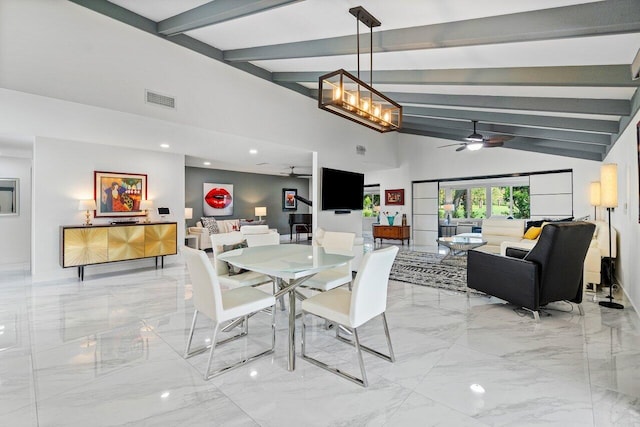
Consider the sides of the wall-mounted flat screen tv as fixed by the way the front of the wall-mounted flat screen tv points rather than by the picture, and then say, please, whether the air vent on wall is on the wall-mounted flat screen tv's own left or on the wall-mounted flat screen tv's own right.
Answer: on the wall-mounted flat screen tv's own right

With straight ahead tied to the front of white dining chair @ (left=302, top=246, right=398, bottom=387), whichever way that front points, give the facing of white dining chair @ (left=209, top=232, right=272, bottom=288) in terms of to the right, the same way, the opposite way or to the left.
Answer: the opposite way

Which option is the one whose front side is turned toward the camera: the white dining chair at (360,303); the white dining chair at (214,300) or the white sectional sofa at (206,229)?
the white sectional sofa

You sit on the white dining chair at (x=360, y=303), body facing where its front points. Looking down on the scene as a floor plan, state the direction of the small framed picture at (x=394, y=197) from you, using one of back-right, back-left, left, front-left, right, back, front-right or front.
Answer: front-right

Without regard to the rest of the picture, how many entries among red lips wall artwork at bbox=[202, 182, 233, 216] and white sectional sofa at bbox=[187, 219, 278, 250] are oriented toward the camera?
2

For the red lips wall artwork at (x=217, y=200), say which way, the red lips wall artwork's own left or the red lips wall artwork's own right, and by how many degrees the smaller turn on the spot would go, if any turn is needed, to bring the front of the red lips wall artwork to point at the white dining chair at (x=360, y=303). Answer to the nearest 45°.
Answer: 0° — it already faces it

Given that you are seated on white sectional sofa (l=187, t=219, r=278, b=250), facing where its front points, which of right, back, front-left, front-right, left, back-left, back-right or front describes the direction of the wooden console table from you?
left

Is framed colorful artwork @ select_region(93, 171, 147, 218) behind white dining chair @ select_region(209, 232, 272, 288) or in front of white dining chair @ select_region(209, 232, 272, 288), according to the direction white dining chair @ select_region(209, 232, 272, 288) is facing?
behind

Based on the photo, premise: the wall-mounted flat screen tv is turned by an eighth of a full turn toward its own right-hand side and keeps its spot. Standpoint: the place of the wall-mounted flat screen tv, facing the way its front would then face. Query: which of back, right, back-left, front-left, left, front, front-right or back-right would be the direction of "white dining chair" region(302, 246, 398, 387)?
front

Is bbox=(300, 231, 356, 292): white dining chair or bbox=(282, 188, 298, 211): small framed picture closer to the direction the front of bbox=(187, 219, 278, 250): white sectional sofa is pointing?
the white dining chair

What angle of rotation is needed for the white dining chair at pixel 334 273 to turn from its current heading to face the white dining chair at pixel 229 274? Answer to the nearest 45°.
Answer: approximately 45° to its right

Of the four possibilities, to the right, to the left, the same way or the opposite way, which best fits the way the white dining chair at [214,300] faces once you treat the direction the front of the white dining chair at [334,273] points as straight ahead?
the opposite way

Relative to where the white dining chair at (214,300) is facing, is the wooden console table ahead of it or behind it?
ahead

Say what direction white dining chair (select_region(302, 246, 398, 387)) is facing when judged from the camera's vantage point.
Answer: facing away from the viewer and to the left of the viewer

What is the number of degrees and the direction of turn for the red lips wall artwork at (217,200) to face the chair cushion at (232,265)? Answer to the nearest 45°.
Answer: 0° — it already faces it

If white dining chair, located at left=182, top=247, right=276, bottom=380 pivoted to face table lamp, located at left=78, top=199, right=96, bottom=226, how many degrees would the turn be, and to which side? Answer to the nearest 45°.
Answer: approximately 90° to its left

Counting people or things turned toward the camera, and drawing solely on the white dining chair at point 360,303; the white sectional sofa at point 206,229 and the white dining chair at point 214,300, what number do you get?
1

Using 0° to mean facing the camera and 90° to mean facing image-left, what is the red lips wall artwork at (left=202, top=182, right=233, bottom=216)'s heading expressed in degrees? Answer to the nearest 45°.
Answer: approximately 0°
